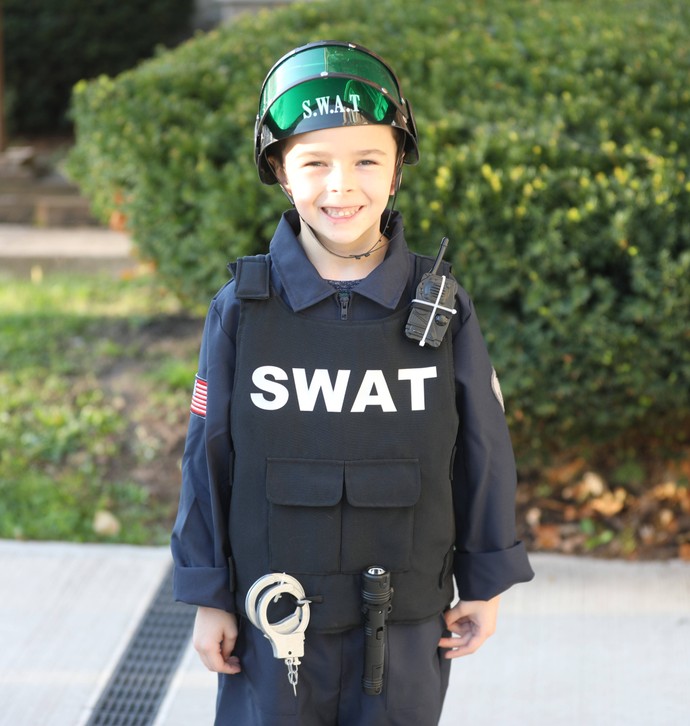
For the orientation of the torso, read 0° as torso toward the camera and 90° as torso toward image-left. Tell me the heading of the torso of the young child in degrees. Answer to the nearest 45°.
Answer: approximately 0°

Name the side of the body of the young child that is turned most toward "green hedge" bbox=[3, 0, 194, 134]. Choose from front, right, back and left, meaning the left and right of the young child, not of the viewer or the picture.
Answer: back

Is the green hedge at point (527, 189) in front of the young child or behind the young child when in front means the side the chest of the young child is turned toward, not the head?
behind

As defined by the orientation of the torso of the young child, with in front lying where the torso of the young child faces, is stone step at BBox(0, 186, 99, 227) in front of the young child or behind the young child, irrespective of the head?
behind
